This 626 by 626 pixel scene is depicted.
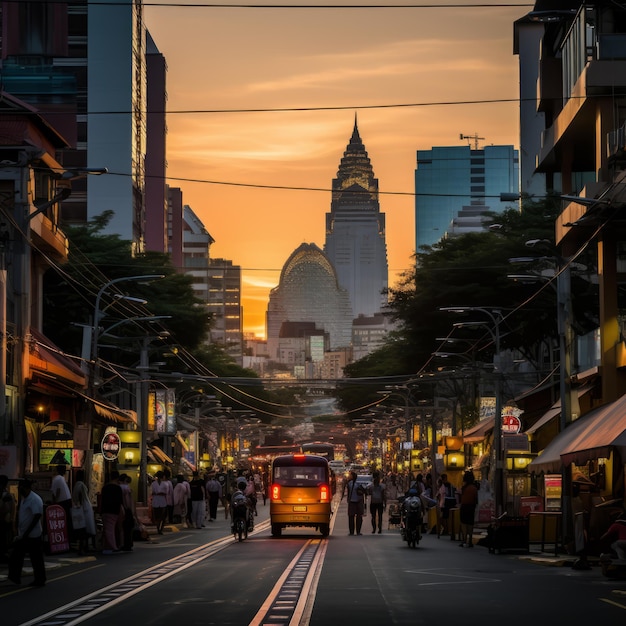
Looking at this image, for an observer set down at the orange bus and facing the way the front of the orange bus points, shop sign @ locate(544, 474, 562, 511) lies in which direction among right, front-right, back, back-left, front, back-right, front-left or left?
back-right

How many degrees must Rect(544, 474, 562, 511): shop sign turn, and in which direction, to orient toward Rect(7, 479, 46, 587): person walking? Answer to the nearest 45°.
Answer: approximately 45° to its right

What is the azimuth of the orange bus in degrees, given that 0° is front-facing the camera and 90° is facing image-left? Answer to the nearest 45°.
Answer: approximately 180°

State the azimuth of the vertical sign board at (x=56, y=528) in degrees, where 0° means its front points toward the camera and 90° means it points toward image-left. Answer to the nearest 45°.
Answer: approximately 0°

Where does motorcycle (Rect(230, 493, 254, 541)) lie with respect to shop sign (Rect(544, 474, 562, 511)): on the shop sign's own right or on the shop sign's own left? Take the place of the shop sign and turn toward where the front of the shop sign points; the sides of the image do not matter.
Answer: on the shop sign's own right

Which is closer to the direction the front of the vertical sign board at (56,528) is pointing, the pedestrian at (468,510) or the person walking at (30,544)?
the person walking
